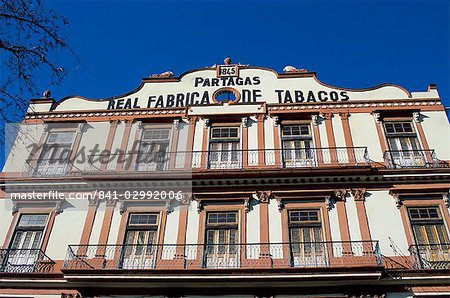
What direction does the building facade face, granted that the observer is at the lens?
facing the viewer
